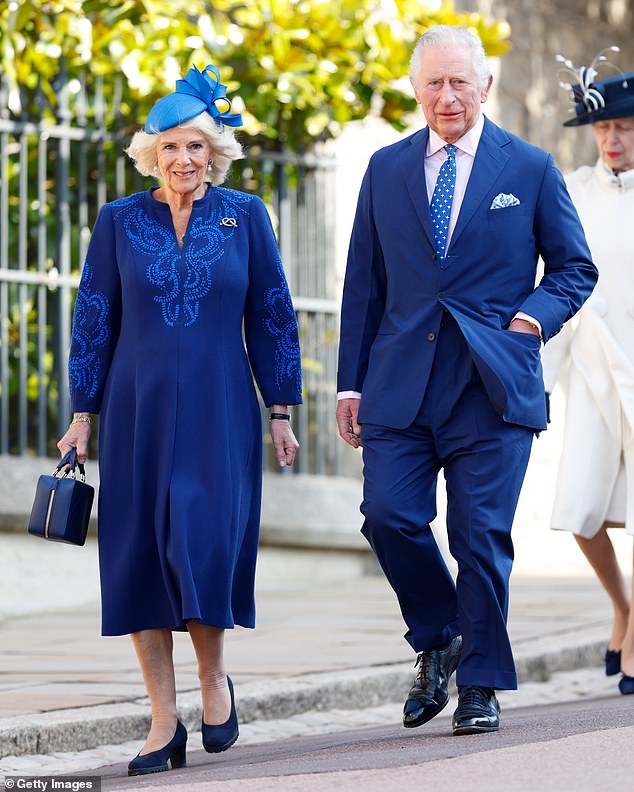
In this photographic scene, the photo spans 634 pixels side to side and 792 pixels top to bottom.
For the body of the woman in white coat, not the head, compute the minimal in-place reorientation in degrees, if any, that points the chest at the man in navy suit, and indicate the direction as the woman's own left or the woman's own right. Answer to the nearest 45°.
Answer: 0° — they already face them

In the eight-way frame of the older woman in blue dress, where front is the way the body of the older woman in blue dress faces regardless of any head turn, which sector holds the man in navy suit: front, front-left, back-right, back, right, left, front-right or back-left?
left

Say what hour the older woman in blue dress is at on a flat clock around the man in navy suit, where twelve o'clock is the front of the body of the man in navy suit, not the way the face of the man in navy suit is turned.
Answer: The older woman in blue dress is roughly at 3 o'clock from the man in navy suit.

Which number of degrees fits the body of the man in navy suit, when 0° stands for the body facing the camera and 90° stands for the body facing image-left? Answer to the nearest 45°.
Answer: approximately 0°

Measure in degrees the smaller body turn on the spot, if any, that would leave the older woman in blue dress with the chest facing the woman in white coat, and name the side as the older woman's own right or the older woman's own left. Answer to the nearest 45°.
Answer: approximately 135° to the older woman's own left

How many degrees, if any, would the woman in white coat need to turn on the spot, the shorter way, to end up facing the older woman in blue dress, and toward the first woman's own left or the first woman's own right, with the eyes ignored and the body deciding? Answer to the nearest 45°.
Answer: approximately 45° to the first woman's own right

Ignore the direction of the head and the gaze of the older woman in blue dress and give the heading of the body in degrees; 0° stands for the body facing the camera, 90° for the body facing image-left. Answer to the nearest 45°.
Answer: approximately 0°

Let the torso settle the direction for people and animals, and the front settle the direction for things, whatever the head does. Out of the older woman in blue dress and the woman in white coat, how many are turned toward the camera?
2
